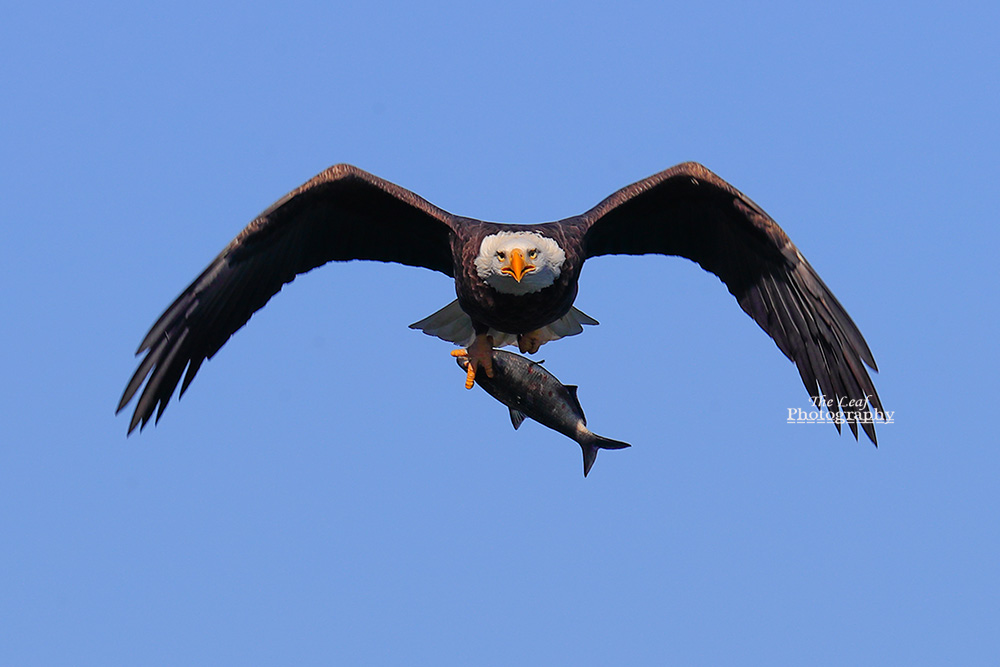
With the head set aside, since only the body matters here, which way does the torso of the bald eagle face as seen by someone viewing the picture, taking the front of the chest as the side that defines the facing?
toward the camera
